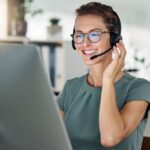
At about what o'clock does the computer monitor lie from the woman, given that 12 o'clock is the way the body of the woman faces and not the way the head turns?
The computer monitor is roughly at 11 o'clock from the woman.

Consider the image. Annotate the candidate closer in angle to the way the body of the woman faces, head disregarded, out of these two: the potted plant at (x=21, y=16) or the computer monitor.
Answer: the computer monitor

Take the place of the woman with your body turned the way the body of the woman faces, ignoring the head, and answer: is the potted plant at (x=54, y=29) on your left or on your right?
on your right

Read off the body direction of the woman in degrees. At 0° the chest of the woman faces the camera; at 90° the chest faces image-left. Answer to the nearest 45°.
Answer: approximately 45°

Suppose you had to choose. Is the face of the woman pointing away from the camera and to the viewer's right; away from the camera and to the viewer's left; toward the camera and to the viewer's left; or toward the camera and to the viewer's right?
toward the camera and to the viewer's left
